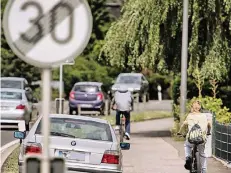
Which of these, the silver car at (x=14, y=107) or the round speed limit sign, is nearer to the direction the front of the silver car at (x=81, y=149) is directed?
the silver car

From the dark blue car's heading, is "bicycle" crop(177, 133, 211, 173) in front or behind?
behind

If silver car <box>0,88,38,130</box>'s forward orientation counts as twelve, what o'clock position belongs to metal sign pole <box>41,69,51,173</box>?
The metal sign pole is roughly at 6 o'clock from the silver car.

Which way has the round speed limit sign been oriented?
toward the camera

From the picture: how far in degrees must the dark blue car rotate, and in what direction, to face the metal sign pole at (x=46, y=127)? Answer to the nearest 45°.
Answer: approximately 180°

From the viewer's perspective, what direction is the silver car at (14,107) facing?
away from the camera

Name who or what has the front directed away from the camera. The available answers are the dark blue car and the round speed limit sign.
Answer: the dark blue car

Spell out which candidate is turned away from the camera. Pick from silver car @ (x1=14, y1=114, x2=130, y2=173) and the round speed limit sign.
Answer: the silver car

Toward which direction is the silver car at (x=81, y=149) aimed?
away from the camera

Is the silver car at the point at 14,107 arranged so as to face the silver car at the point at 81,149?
no

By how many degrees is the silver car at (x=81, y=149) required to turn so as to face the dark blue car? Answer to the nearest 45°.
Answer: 0° — it already faces it

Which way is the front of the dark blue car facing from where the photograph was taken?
facing away from the viewer

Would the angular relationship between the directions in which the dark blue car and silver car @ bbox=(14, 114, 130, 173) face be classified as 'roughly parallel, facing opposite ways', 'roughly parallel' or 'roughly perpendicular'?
roughly parallel
